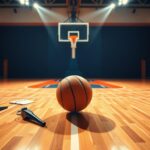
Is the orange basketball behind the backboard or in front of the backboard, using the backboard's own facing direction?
in front

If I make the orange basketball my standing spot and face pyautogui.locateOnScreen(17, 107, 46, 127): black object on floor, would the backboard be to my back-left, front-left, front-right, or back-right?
back-right

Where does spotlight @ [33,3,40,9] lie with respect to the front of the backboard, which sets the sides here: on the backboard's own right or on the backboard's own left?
on the backboard's own right

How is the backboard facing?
toward the camera

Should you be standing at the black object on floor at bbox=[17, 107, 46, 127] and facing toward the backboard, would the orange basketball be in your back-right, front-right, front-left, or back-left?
front-right

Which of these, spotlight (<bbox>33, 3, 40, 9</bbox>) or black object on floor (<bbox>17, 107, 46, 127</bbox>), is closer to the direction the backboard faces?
the black object on floor

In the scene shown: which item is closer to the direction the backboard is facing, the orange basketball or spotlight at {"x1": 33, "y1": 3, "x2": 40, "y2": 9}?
the orange basketball

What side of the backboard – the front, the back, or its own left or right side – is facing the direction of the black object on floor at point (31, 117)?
front
